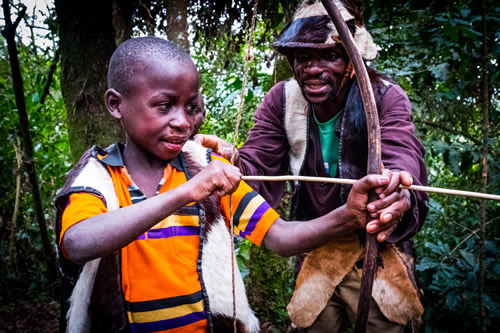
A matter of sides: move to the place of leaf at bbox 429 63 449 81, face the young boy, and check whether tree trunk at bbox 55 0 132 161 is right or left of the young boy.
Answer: right

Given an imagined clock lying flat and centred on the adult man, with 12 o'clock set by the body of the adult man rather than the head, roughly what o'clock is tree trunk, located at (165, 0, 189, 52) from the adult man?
The tree trunk is roughly at 4 o'clock from the adult man.

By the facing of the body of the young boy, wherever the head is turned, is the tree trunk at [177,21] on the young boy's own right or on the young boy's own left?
on the young boy's own left

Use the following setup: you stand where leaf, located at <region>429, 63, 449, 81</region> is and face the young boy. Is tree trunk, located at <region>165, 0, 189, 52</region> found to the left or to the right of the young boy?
right

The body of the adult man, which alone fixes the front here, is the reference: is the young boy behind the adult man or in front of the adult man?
in front

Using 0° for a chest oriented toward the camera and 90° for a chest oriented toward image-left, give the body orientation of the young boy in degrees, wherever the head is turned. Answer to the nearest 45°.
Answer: approximately 315°

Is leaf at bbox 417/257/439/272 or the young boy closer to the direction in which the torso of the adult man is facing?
the young boy

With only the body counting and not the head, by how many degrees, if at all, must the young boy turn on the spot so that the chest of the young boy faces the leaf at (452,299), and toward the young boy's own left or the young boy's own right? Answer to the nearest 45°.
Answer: approximately 90° to the young boy's own left

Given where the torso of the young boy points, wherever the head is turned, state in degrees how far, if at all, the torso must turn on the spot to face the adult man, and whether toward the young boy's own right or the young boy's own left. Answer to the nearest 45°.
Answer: approximately 90° to the young boy's own left

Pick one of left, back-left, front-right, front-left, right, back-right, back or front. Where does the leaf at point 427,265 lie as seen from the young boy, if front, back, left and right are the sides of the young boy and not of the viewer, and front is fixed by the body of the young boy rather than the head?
left

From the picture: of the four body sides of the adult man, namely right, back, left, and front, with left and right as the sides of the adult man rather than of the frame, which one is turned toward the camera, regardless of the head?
front

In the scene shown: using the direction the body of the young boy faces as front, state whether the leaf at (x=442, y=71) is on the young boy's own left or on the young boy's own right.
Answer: on the young boy's own left

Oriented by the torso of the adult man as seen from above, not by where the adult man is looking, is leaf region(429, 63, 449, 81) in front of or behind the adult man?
behind

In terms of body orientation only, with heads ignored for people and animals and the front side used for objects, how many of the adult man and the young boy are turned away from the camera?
0

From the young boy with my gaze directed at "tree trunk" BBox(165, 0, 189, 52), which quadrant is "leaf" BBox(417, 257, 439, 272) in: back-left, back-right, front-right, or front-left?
front-right
